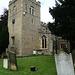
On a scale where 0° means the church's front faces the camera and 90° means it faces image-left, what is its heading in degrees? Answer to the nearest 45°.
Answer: approximately 45°

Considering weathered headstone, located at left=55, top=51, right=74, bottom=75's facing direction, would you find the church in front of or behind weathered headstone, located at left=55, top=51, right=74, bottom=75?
behind

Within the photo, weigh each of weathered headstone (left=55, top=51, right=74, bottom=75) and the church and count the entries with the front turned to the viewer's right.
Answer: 0

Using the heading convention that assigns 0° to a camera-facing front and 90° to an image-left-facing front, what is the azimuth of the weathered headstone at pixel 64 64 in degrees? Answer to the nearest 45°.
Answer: approximately 0°

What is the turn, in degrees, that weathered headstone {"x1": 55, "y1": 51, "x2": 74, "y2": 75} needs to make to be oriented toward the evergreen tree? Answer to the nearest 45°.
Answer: approximately 180°
